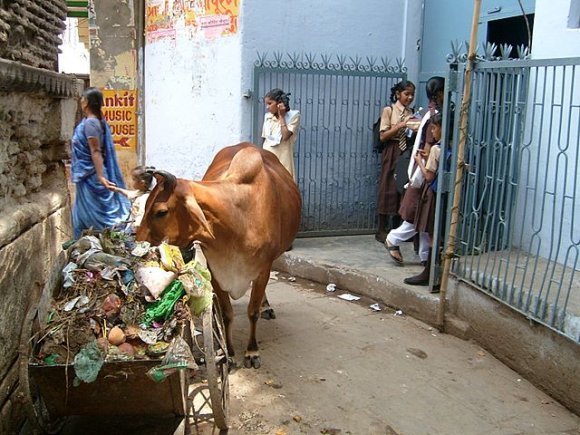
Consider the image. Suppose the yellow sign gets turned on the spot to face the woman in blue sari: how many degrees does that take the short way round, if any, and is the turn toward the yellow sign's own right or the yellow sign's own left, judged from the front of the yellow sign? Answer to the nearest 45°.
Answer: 0° — it already faces them

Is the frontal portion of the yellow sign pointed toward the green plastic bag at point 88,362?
yes

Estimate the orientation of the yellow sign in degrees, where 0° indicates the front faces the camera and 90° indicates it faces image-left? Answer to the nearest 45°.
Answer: approximately 0°

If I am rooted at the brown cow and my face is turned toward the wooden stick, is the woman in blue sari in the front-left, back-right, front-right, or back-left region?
back-left

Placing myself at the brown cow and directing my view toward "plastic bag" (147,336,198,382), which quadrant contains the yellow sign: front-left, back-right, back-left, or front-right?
back-right

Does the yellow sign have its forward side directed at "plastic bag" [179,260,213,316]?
yes

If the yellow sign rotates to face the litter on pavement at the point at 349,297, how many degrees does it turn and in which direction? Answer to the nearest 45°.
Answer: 0° — it already faces it

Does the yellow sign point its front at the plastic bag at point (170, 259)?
yes
